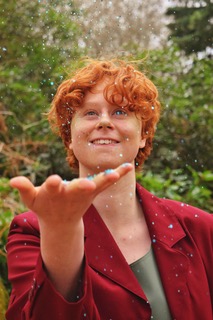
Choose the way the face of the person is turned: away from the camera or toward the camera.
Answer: toward the camera

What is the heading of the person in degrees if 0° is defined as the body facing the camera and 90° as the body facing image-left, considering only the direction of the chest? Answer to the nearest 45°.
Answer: approximately 0°
